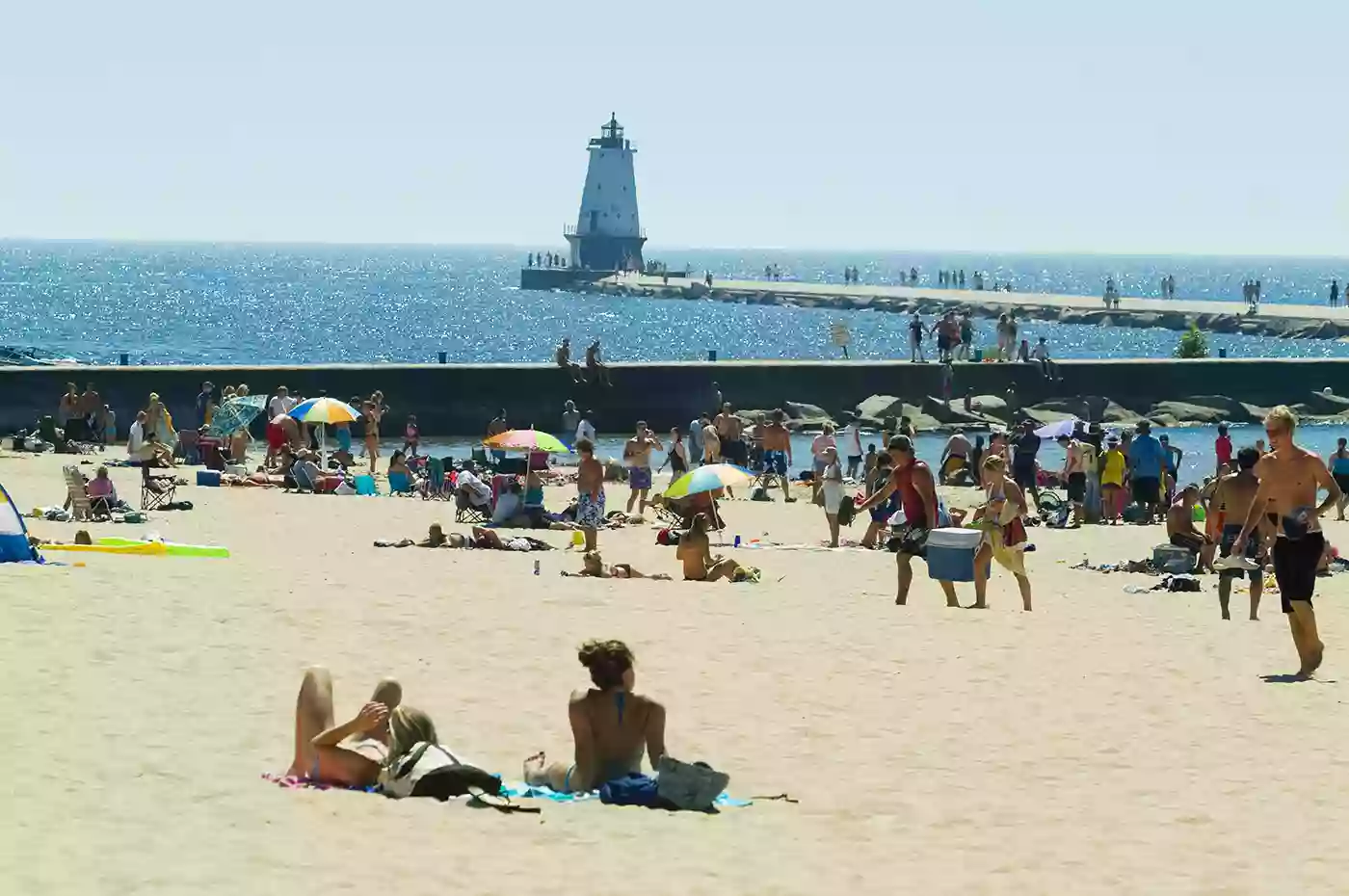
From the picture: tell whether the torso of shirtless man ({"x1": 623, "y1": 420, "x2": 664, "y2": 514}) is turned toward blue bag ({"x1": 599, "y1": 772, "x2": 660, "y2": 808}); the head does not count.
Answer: yes

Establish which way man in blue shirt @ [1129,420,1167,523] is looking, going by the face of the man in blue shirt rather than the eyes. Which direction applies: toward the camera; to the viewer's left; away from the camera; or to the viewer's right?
away from the camera

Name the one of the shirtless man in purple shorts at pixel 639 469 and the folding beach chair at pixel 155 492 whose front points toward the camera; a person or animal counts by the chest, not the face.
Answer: the shirtless man in purple shorts

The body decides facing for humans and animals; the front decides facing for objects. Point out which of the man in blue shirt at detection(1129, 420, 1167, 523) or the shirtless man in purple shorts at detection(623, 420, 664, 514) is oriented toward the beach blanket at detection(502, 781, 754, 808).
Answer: the shirtless man in purple shorts

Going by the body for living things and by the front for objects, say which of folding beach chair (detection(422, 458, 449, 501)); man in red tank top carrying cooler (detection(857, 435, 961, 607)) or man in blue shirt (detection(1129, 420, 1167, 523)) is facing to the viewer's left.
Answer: the man in red tank top carrying cooler

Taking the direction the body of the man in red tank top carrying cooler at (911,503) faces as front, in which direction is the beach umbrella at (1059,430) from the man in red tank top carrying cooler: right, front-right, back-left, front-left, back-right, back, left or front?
right

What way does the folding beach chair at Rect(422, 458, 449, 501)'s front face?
away from the camera

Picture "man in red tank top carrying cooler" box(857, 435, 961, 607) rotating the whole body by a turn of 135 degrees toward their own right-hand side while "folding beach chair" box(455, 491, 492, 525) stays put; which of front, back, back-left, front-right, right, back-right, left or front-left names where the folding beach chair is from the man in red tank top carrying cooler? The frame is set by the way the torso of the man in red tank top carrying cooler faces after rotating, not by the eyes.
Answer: left

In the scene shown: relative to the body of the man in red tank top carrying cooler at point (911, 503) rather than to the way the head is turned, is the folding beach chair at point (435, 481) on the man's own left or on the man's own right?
on the man's own right

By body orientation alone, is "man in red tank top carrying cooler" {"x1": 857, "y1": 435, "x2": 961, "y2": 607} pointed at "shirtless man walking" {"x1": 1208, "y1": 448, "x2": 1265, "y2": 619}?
no

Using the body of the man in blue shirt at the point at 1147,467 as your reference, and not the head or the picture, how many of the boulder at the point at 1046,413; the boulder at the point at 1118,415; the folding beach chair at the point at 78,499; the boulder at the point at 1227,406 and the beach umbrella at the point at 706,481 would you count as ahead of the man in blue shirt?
3

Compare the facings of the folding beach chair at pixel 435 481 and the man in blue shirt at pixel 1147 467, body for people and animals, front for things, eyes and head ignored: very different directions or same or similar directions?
same or similar directions

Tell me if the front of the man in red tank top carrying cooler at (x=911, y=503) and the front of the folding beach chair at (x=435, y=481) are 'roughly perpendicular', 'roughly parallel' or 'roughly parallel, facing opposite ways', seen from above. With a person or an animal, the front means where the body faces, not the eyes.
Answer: roughly perpendicular

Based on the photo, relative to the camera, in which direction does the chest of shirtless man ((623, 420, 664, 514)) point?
toward the camera

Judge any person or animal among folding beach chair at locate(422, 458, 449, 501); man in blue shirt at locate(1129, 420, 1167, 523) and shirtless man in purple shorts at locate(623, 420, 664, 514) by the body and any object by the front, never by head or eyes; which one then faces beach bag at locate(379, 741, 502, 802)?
the shirtless man in purple shorts
